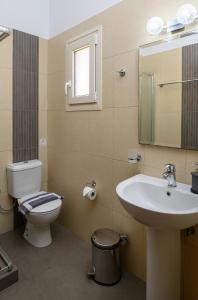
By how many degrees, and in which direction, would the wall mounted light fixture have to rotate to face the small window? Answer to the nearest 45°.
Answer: approximately 90° to its right

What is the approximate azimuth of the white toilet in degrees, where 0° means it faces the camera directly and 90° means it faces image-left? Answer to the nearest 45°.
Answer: approximately 315°

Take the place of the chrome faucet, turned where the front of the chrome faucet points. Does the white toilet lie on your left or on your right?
on your right
